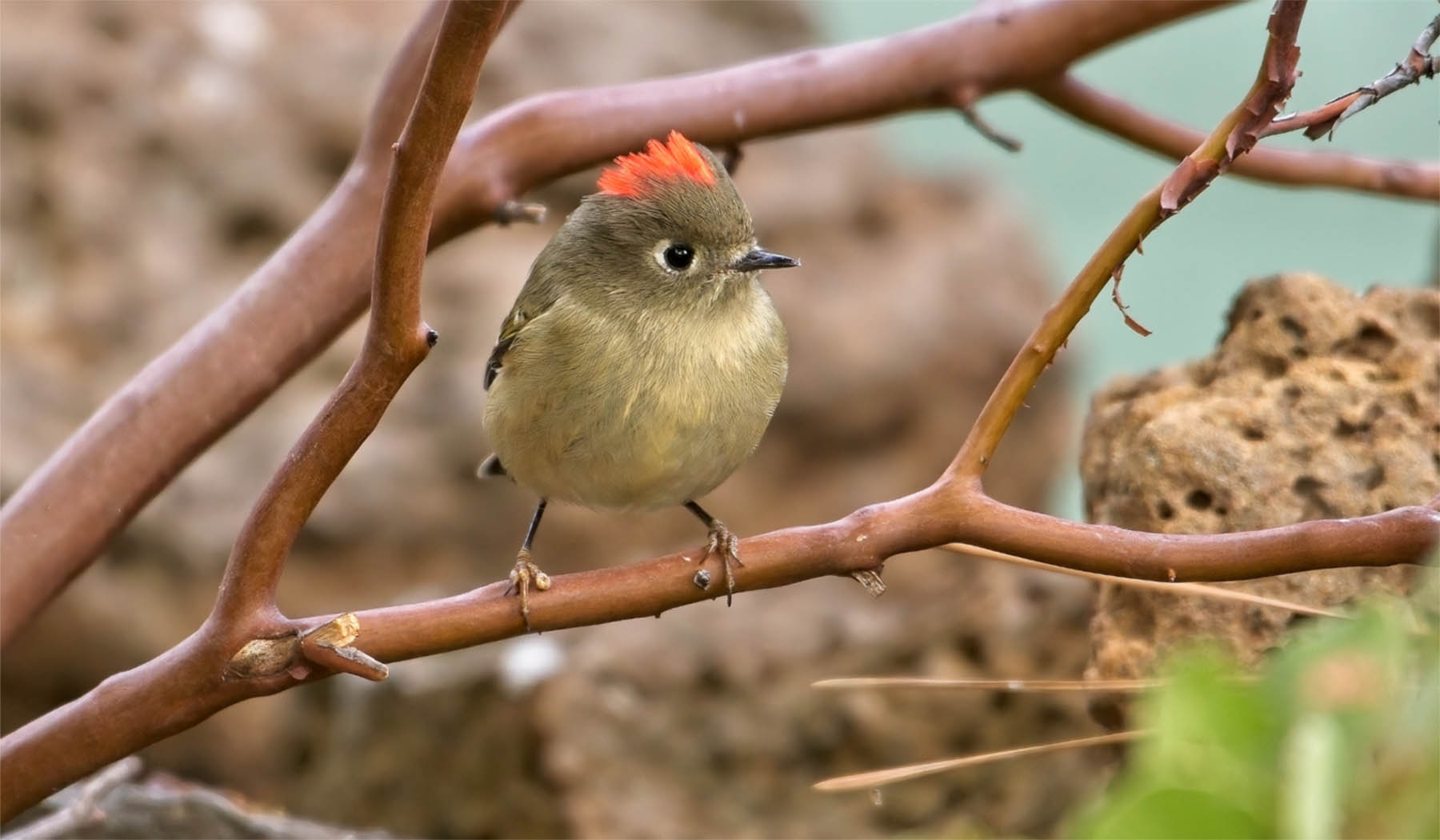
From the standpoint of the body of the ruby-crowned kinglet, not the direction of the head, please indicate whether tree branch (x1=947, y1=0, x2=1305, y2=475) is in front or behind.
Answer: in front

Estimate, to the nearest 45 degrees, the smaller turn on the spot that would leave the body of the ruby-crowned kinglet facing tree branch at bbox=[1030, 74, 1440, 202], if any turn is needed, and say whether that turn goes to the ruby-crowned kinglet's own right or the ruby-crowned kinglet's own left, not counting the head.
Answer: approximately 45° to the ruby-crowned kinglet's own left

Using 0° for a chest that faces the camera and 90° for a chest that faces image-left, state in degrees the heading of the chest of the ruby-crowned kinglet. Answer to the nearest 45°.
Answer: approximately 315°

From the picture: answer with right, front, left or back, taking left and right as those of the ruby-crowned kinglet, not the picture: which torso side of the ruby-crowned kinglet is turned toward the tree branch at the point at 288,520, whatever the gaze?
right

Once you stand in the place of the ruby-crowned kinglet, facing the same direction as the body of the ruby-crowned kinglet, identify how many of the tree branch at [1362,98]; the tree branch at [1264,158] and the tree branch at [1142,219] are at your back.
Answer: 0
